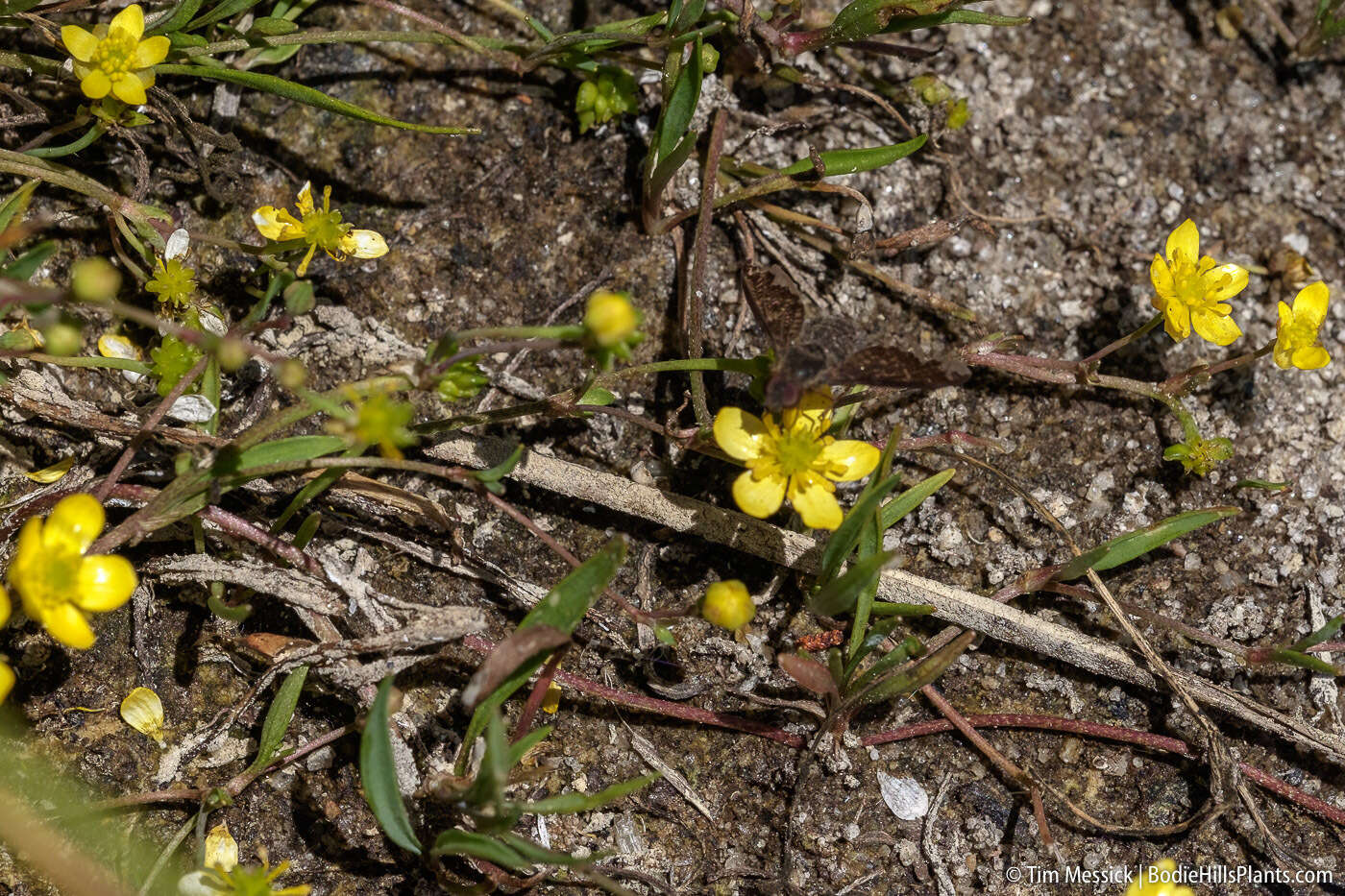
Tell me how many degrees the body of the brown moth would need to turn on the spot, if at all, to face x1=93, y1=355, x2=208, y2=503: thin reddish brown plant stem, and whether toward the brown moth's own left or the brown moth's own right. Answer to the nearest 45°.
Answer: approximately 45° to the brown moth's own right

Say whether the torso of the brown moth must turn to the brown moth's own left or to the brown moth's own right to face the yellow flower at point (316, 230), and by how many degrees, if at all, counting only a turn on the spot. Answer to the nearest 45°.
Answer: approximately 45° to the brown moth's own right

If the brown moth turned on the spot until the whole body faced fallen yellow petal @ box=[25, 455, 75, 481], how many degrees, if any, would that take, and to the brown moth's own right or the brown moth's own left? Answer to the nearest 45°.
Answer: approximately 45° to the brown moth's own right

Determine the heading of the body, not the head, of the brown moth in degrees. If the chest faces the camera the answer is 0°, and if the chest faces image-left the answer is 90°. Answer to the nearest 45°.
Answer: approximately 45°
